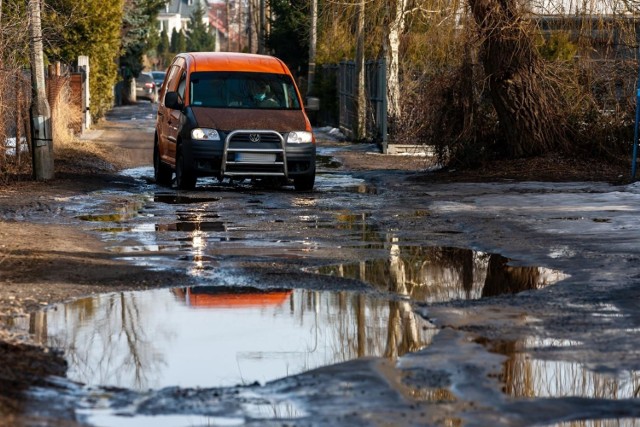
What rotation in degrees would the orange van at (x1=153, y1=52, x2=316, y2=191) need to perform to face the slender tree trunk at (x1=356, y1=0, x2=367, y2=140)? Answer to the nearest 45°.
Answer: approximately 180°

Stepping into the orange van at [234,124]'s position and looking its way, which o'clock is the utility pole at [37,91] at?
The utility pole is roughly at 3 o'clock from the orange van.

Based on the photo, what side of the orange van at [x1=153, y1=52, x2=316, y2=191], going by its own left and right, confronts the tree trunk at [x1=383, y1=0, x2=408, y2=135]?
back

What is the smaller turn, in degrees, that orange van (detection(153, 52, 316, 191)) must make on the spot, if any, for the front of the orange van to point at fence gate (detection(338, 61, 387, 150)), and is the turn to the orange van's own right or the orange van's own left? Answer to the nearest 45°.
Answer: approximately 180°

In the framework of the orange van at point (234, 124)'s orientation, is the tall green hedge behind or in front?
behind

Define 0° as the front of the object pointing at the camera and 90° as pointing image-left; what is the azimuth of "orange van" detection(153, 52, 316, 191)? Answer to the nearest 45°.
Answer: approximately 0°
